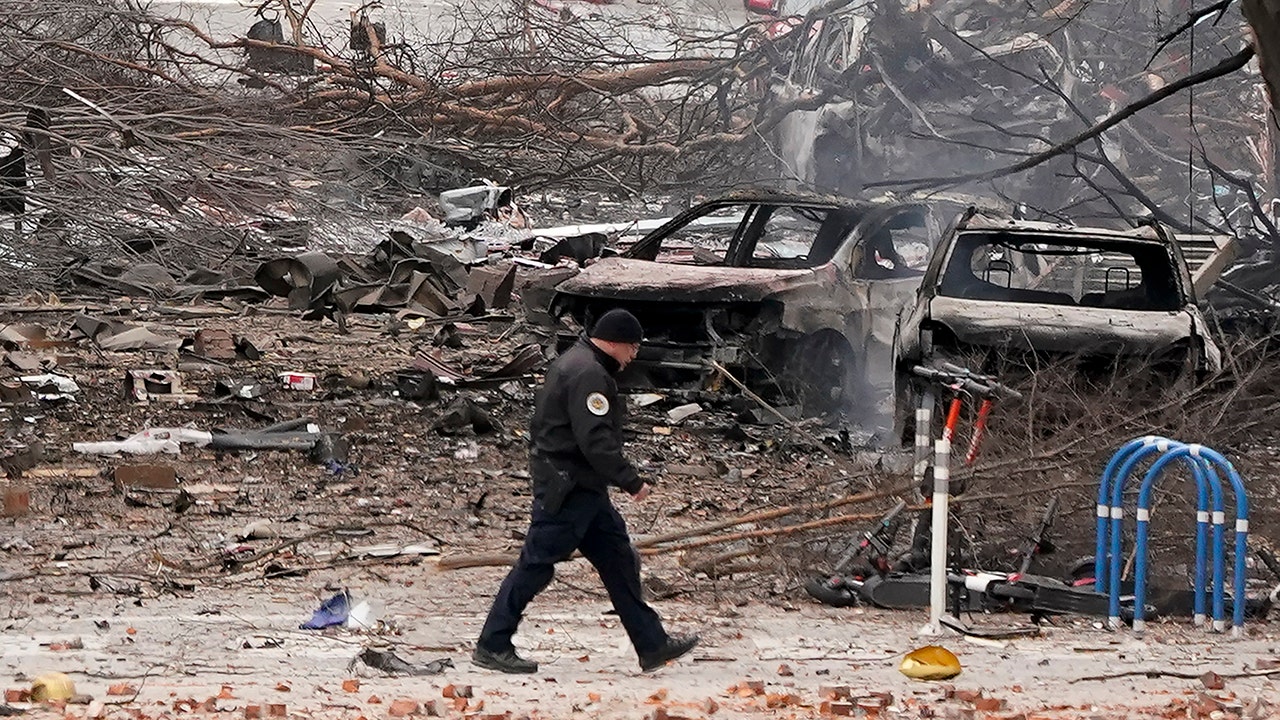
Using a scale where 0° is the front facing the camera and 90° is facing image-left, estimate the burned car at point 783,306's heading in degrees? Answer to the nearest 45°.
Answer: approximately 45°

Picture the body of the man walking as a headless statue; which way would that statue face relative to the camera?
to the viewer's right

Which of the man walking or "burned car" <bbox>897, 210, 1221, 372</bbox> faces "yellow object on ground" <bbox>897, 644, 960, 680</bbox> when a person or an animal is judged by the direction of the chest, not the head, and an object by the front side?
the man walking

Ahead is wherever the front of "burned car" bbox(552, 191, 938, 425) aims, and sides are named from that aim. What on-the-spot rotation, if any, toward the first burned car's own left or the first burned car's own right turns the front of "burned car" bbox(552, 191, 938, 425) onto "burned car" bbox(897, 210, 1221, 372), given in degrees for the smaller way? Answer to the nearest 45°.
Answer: approximately 90° to the first burned car's own left

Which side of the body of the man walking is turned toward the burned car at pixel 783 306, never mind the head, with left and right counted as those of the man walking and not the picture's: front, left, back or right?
left

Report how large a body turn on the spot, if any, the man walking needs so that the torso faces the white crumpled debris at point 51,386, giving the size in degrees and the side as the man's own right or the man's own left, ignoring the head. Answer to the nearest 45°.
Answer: approximately 135° to the man's own left

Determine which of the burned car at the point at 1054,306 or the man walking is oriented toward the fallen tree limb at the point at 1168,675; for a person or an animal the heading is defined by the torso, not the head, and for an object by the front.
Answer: the man walking

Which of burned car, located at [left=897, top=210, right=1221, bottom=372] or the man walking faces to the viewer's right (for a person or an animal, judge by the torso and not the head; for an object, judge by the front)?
the man walking

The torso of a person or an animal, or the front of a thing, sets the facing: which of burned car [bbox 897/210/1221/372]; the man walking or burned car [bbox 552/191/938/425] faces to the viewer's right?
the man walking

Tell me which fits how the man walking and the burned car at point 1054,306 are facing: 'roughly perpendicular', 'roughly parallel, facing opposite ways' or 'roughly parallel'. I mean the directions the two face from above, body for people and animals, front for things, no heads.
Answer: roughly perpendicular

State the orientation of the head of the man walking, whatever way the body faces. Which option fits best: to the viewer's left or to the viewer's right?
to the viewer's right
